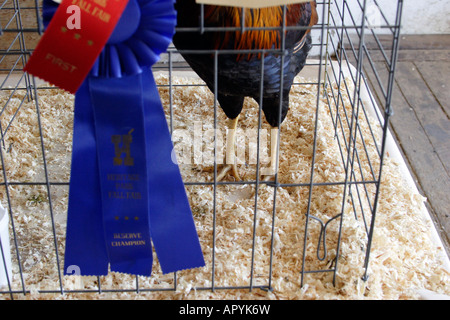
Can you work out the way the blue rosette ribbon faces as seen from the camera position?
facing the viewer

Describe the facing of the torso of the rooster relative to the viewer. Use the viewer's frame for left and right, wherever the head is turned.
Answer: facing the viewer and to the left of the viewer

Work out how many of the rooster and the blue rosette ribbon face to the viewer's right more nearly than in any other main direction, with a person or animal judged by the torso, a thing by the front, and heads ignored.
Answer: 0
